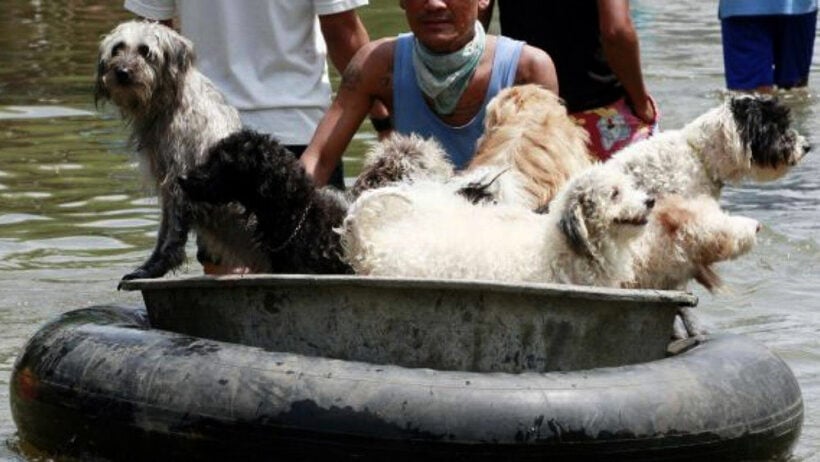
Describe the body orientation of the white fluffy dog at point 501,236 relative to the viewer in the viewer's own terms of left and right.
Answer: facing to the right of the viewer

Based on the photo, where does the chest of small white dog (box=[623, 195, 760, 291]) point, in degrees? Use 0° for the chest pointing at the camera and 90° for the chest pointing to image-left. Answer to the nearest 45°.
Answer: approximately 270°

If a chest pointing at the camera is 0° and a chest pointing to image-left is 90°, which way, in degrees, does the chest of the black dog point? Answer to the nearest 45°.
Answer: approximately 90°

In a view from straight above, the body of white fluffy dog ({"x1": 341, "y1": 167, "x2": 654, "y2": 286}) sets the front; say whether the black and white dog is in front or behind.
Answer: in front

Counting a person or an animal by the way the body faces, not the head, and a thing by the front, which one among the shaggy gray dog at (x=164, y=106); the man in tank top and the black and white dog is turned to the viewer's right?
the black and white dog

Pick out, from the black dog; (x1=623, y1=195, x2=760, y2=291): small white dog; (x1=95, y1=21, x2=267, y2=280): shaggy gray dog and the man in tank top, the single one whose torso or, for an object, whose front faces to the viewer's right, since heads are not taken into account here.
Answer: the small white dog

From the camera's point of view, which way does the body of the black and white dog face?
to the viewer's right

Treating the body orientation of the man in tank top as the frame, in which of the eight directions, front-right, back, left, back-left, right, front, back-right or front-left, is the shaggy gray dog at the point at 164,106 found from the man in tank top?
right

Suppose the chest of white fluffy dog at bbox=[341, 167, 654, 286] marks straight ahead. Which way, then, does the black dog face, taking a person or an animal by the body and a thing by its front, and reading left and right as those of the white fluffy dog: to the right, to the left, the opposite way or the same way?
the opposite way

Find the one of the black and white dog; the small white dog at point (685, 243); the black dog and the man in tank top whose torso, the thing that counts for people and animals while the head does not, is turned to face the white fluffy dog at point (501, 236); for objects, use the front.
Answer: the man in tank top
